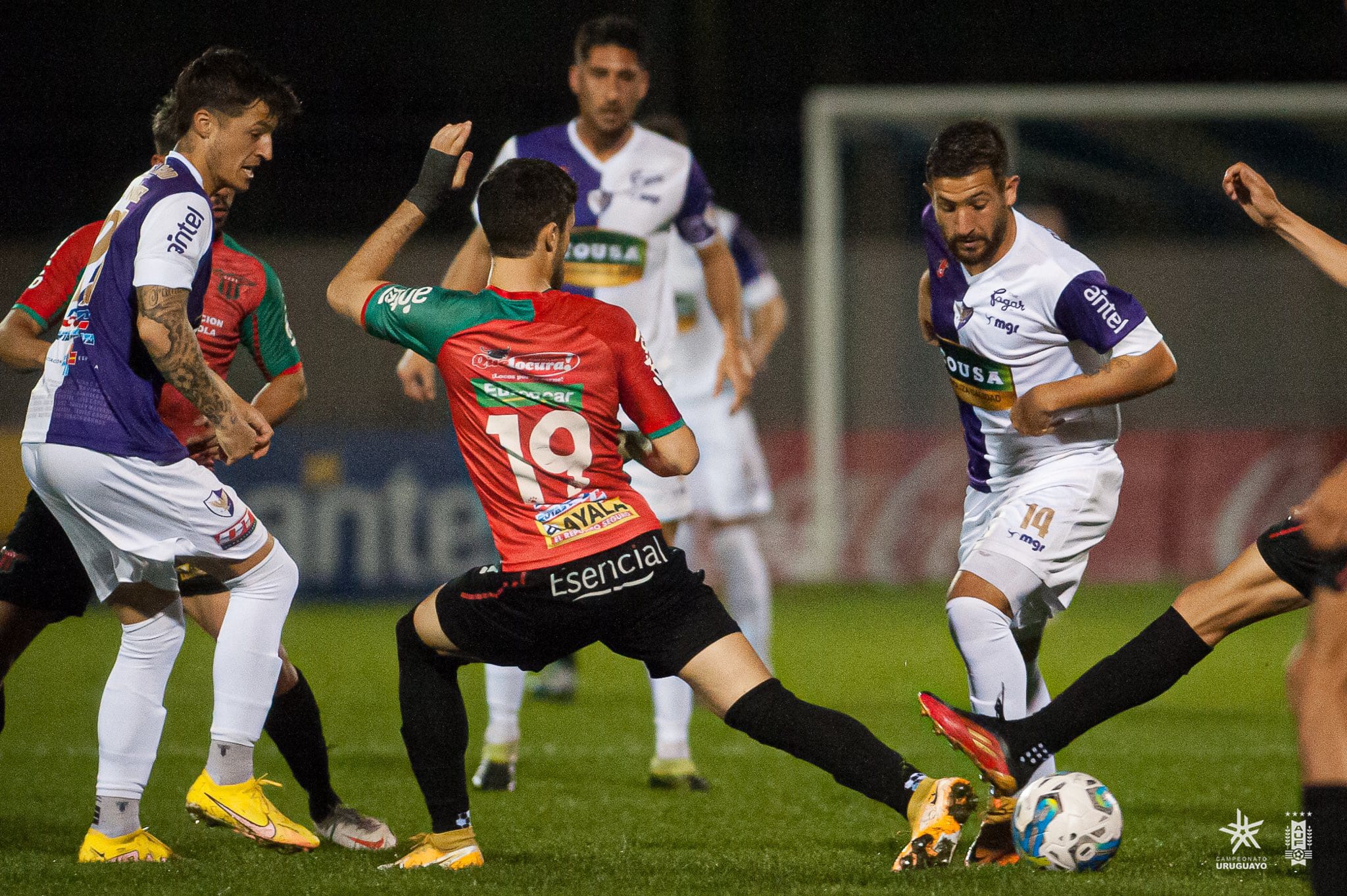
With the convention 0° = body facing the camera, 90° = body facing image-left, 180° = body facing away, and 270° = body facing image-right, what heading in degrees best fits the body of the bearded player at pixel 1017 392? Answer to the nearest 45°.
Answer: approximately 45°

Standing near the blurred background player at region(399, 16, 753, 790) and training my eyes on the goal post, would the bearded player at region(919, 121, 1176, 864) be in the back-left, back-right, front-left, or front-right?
back-right

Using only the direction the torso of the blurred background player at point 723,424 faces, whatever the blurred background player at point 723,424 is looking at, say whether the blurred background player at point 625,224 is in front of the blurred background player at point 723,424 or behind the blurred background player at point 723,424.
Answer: in front

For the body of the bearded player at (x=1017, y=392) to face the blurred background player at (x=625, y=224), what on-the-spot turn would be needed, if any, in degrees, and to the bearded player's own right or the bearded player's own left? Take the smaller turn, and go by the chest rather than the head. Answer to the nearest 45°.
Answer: approximately 90° to the bearded player's own right

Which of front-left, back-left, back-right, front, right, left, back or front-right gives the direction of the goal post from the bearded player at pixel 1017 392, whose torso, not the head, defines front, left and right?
back-right

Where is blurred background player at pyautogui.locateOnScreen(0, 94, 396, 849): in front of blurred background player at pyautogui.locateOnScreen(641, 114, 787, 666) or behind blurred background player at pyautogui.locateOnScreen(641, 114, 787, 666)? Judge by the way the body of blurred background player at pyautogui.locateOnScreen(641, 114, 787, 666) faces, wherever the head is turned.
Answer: in front

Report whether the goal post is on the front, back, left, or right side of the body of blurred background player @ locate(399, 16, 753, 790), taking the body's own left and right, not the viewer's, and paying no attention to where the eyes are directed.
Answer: back
